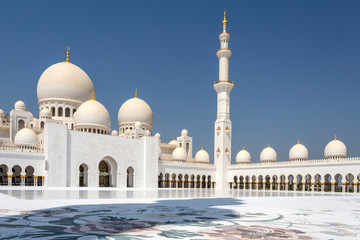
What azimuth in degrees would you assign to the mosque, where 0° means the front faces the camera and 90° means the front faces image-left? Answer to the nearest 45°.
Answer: approximately 315°
